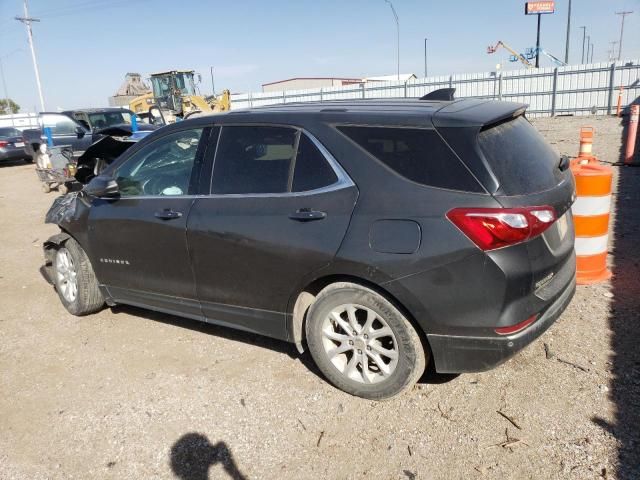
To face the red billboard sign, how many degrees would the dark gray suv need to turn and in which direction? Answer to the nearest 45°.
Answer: approximately 90° to its right

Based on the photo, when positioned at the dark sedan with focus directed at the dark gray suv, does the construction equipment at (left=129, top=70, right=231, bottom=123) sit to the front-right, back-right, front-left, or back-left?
back-left

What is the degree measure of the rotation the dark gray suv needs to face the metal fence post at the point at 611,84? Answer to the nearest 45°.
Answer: approximately 90° to its right

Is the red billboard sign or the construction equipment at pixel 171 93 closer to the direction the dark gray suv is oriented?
the construction equipment

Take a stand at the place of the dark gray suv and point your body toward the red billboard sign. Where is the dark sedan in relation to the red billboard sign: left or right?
left

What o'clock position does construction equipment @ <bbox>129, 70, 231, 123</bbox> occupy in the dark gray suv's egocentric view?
The construction equipment is roughly at 1 o'clock from the dark gray suv.

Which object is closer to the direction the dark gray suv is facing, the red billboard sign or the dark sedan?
the dark sedan

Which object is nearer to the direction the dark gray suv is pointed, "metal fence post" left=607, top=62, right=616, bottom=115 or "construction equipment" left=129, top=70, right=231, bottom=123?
the construction equipment

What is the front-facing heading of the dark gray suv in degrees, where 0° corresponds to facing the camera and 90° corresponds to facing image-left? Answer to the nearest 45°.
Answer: approximately 135°

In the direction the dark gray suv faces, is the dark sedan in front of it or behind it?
in front
